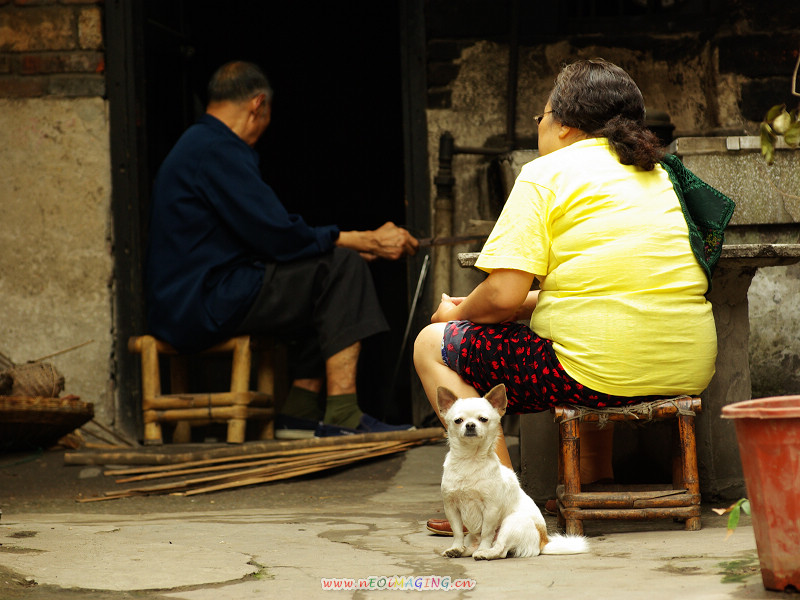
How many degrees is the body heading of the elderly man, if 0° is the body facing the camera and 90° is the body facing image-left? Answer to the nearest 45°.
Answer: approximately 270°

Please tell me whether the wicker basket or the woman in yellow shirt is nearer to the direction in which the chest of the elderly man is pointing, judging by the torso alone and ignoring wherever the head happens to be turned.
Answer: the woman in yellow shirt

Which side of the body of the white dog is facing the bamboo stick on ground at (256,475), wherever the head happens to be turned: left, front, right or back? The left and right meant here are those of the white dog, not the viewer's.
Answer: right

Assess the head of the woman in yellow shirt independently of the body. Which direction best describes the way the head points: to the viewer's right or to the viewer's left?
to the viewer's left

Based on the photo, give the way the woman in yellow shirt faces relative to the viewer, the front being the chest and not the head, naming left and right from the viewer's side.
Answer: facing away from the viewer and to the left of the viewer

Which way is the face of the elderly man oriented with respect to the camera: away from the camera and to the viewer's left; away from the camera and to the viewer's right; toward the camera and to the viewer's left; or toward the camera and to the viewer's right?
away from the camera and to the viewer's right

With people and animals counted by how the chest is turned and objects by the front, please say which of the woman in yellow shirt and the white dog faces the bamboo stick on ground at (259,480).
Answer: the woman in yellow shirt
